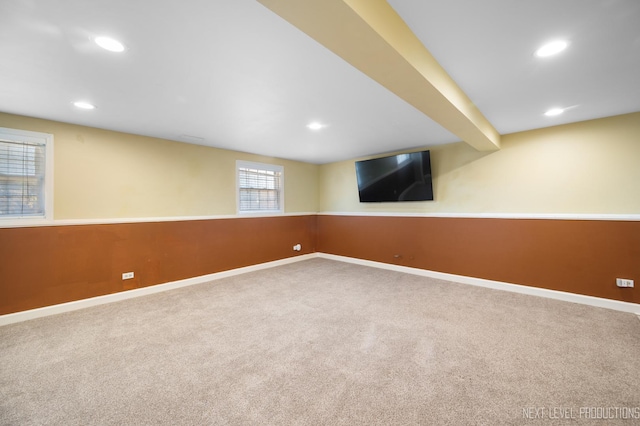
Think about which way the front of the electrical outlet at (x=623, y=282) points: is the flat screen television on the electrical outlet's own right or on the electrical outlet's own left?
on the electrical outlet's own right

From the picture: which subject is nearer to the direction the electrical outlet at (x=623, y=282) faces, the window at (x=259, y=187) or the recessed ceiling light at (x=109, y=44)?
the recessed ceiling light

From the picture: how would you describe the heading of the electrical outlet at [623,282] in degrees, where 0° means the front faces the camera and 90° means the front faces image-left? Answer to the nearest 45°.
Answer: approximately 0°

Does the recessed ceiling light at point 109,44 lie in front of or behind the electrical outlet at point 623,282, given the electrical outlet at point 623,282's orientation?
in front

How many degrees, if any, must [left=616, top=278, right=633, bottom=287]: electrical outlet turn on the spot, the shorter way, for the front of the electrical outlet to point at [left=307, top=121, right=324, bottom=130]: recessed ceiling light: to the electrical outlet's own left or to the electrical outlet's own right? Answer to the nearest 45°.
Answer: approximately 45° to the electrical outlet's own right

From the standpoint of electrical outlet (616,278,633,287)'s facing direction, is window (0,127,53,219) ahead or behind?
ahead

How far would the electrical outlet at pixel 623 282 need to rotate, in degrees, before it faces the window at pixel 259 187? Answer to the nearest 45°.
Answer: approximately 45° to its right
